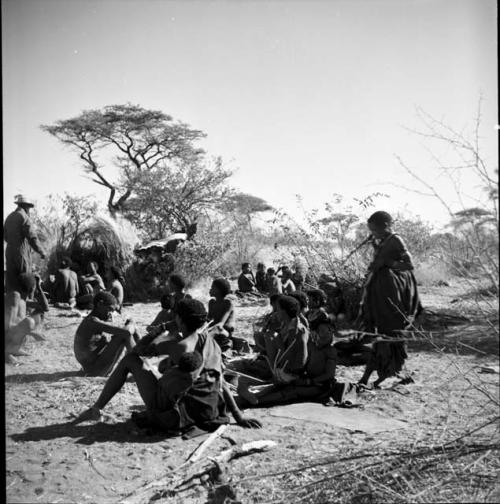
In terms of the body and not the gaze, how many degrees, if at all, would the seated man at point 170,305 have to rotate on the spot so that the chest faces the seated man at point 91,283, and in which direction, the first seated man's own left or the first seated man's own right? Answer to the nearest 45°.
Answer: approximately 135° to the first seated man's own right

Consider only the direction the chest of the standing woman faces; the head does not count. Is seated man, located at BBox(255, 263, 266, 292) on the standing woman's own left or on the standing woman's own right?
on the standing woman's own right

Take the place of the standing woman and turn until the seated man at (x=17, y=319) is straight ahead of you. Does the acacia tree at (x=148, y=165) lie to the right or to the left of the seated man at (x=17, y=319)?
right

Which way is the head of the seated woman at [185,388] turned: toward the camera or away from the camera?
away from the camera

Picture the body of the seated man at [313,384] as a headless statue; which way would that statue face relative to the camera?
to the viewer's left

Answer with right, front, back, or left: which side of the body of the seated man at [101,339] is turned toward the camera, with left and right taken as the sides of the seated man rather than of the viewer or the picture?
right

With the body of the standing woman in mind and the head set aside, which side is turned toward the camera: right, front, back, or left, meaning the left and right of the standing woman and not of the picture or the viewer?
left

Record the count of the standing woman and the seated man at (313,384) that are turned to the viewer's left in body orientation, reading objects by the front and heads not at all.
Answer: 2

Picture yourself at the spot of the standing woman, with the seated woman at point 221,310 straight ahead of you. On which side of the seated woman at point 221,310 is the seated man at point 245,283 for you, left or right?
right

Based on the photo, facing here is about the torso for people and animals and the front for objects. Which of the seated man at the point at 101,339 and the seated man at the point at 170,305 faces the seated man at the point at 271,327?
the seated man at the point at 101,339

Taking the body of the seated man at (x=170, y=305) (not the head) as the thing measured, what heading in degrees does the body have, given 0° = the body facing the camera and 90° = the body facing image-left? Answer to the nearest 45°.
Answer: approximately 45°

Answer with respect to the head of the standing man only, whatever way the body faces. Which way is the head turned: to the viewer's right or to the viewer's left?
to the viewer's right

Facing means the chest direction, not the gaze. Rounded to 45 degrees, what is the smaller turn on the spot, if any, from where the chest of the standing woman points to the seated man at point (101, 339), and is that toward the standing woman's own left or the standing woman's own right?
0° — they already face them
